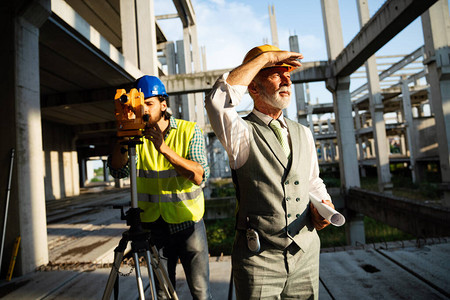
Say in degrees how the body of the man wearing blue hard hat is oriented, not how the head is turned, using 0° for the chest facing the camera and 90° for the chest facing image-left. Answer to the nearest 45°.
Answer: approximately 45°

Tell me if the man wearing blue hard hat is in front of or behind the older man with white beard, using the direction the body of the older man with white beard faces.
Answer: behind

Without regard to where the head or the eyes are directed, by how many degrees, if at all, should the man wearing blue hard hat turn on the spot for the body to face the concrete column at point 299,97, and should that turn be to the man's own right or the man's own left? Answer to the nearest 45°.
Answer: approximately 180°

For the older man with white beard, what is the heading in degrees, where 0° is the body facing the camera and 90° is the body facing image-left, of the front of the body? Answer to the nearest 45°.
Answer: approximately 315°

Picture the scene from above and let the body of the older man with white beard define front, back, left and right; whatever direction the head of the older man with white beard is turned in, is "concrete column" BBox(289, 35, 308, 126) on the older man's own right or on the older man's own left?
on the older man's own left

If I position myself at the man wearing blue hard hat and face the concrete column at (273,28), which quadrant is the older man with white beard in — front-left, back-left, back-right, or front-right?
back-right
